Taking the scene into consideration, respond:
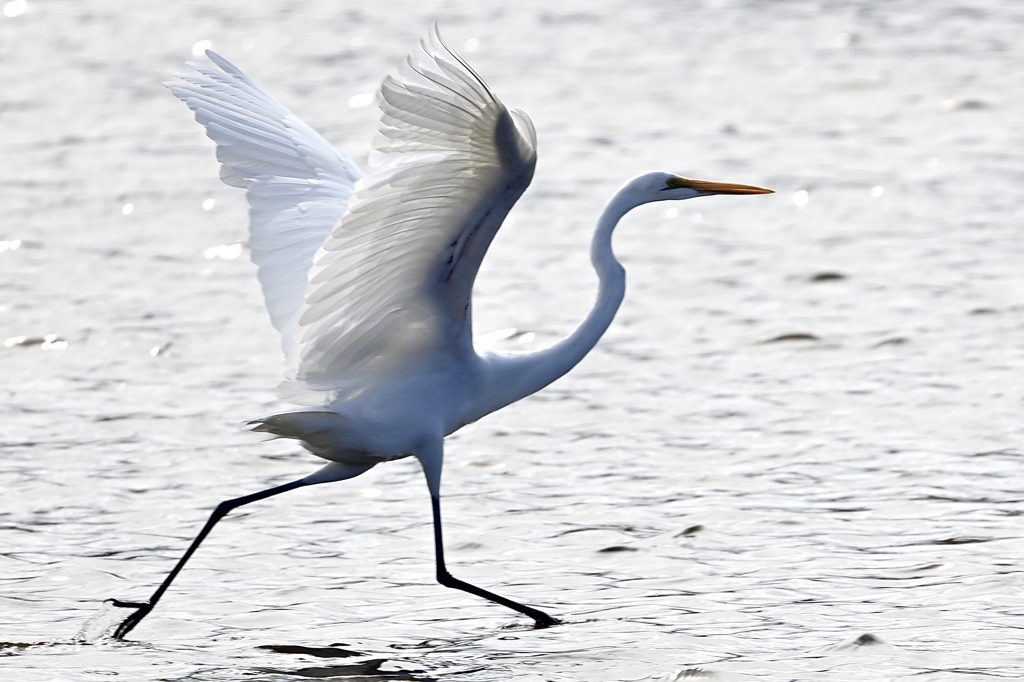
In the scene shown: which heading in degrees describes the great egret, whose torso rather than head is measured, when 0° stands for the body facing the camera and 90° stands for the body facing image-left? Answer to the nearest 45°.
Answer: approximately 270°
